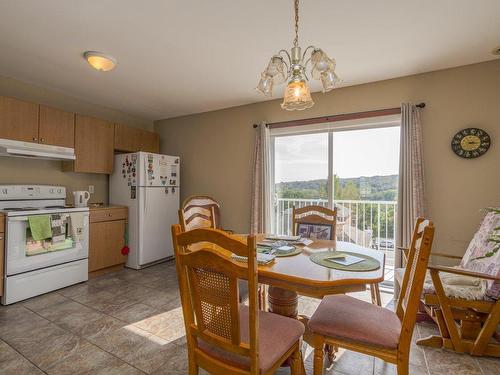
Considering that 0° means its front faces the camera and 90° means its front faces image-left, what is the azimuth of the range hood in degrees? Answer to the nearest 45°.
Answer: approximately 315°

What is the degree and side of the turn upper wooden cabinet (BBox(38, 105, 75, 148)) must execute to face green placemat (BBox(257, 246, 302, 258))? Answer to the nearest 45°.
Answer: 0° — it already faces it

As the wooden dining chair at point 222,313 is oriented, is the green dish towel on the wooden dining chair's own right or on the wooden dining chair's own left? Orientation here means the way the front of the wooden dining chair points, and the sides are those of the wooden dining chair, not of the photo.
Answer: on the wooden dining chair's own left

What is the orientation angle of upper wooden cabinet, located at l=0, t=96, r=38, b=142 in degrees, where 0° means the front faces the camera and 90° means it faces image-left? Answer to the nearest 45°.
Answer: approximately 315°

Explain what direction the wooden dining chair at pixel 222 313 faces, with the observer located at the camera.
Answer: facing away from the viewer and to the right of the viewer

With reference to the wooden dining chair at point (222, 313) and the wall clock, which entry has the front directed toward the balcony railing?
the wooden dining chair

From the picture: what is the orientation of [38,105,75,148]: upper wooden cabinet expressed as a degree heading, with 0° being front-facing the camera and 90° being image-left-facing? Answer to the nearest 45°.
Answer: approximately 315°
